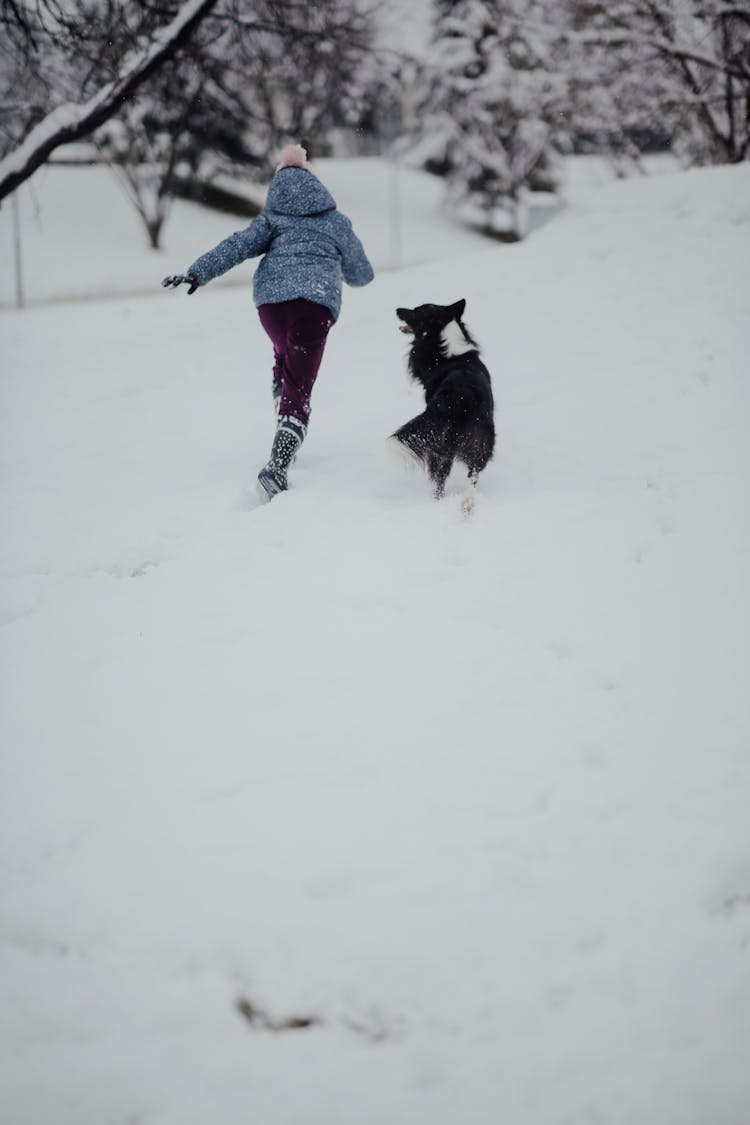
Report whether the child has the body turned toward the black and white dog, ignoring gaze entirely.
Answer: no

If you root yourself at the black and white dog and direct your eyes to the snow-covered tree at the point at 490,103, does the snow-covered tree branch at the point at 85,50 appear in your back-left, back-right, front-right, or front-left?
front-left

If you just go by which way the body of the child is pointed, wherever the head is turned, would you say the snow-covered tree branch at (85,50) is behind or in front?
in front

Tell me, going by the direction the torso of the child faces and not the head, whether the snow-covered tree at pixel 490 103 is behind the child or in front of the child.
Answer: in front

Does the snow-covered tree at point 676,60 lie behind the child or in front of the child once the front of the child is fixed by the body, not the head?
in front

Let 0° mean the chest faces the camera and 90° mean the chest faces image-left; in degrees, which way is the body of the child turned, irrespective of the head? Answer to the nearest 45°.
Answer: approximately 180°

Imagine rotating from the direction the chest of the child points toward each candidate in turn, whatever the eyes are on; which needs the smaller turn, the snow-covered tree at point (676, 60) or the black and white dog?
the snow-covered tree

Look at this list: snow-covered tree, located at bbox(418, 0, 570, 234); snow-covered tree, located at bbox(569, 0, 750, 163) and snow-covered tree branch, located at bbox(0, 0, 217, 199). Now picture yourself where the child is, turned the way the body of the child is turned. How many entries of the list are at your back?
0

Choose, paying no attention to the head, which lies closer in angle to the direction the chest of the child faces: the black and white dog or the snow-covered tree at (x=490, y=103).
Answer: the snow-covered tree
